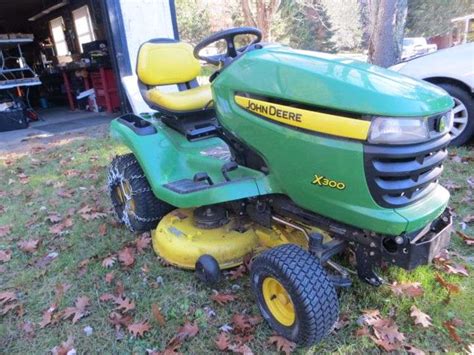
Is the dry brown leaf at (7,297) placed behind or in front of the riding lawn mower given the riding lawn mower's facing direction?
behind

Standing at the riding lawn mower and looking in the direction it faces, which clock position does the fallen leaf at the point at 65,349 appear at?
The fallen leaf is roughly at 4 o'clock from the riding lawn mower.

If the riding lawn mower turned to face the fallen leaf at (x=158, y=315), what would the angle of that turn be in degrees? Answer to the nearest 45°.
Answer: approximately 135° to its right

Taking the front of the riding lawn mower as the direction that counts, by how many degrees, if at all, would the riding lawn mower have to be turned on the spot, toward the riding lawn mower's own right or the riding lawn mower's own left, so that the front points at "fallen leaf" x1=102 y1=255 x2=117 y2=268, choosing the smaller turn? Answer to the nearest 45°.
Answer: approximately 135° to the riding lawn mower's own right

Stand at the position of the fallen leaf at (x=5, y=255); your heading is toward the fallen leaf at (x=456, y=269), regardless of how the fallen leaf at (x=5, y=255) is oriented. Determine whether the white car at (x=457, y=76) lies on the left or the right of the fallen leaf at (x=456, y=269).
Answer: left

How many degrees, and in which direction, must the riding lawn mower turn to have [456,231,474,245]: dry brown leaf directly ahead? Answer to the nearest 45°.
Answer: approximately 90° to its left

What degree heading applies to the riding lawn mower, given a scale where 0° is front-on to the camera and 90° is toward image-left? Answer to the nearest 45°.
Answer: approximately 315°

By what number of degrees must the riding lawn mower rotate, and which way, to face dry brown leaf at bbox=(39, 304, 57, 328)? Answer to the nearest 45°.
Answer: approximately 135° to its right

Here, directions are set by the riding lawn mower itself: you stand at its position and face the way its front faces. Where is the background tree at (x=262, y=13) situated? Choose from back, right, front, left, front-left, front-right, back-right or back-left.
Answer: back-left

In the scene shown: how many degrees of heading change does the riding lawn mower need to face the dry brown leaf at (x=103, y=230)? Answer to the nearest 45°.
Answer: approximately 180°

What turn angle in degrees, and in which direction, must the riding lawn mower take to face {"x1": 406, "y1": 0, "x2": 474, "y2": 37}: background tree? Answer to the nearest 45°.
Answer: approximately 135° to its left
